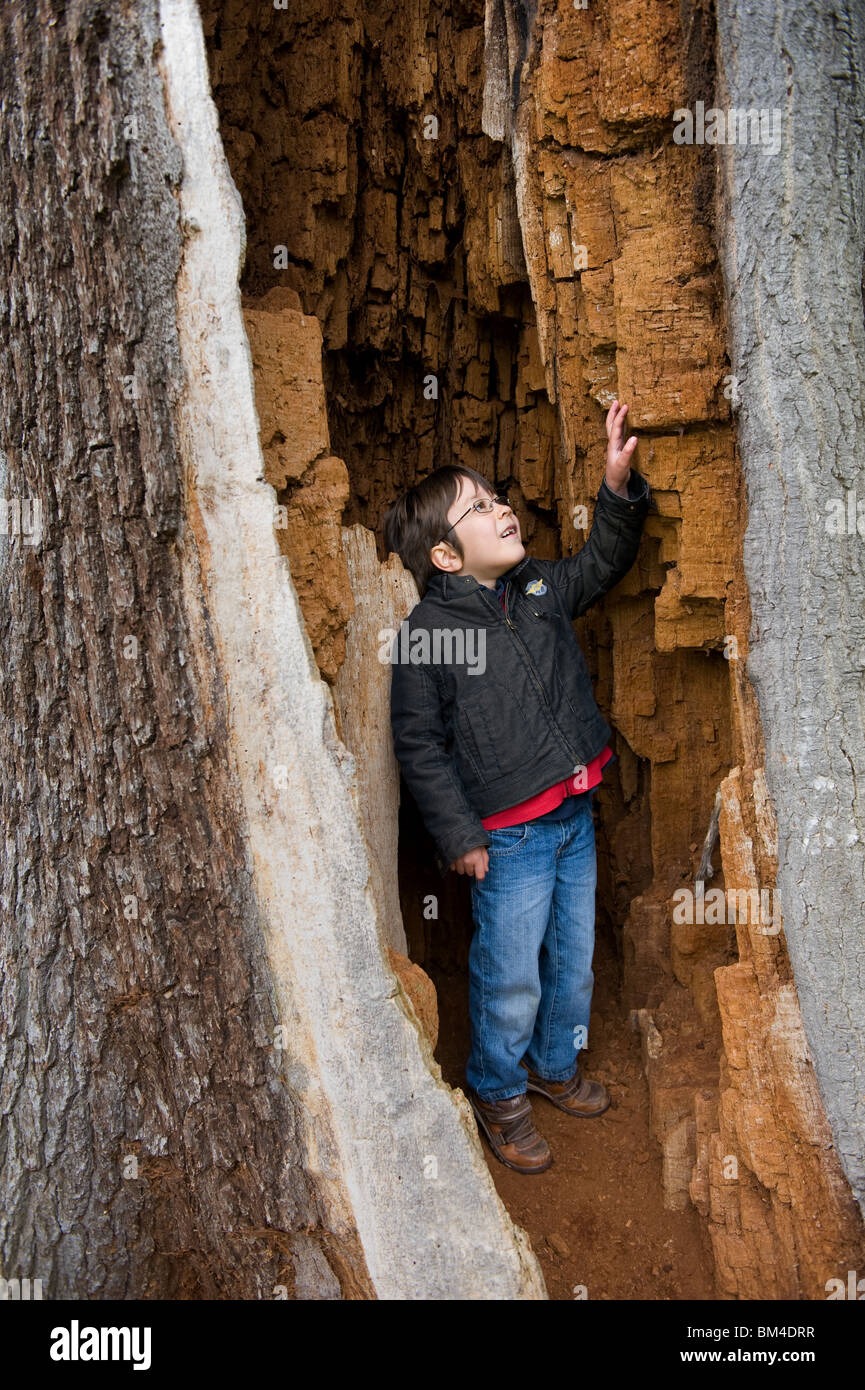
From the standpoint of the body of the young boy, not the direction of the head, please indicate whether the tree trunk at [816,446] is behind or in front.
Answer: in front
